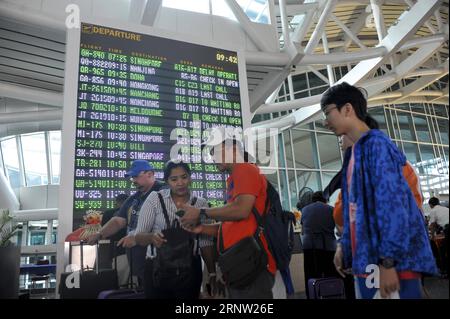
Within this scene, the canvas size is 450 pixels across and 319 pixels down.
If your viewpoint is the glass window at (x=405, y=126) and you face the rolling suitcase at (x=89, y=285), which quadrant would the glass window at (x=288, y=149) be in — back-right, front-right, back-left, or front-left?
front-right

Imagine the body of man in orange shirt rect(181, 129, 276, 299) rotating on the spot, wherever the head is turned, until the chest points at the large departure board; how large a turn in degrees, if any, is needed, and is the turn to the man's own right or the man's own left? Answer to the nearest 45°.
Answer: approximately 45° to the man's own right

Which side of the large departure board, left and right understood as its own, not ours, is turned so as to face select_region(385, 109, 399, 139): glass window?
left

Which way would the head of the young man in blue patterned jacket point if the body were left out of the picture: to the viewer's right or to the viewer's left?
to the viewer's left

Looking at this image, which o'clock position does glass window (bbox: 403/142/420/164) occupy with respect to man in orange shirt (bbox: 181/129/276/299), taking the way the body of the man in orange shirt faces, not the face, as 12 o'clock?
The glass window is roughly at 4 o'clock from the man in orange shirt.

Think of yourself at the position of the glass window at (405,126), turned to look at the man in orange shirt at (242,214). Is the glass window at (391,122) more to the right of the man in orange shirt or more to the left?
right

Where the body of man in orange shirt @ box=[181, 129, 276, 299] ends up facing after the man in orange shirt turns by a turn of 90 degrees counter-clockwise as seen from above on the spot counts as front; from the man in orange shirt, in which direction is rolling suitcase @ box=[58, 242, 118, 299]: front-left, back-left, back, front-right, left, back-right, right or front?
back-right

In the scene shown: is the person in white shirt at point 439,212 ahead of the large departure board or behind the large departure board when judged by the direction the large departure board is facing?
behind

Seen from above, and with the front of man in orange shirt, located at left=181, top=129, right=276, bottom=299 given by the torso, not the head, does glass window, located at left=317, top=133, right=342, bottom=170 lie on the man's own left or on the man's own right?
on the man's own right

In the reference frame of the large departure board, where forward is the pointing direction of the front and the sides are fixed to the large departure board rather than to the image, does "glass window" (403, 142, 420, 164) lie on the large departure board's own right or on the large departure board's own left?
on the large departure board's own left

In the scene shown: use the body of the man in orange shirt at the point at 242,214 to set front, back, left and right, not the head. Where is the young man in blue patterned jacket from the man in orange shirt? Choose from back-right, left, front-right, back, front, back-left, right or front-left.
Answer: back-left

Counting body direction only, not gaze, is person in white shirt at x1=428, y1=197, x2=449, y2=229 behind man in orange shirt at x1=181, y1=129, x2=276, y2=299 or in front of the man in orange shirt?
behind

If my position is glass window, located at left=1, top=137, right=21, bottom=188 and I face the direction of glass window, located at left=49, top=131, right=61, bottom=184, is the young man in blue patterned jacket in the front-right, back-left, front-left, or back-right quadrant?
front-right

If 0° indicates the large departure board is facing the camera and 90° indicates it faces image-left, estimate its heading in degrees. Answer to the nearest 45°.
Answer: approximately 315°

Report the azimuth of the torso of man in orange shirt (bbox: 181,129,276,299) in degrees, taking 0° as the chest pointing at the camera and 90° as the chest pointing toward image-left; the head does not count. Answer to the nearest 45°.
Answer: approximately 90°

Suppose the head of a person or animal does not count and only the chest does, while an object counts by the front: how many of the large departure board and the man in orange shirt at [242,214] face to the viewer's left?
1
